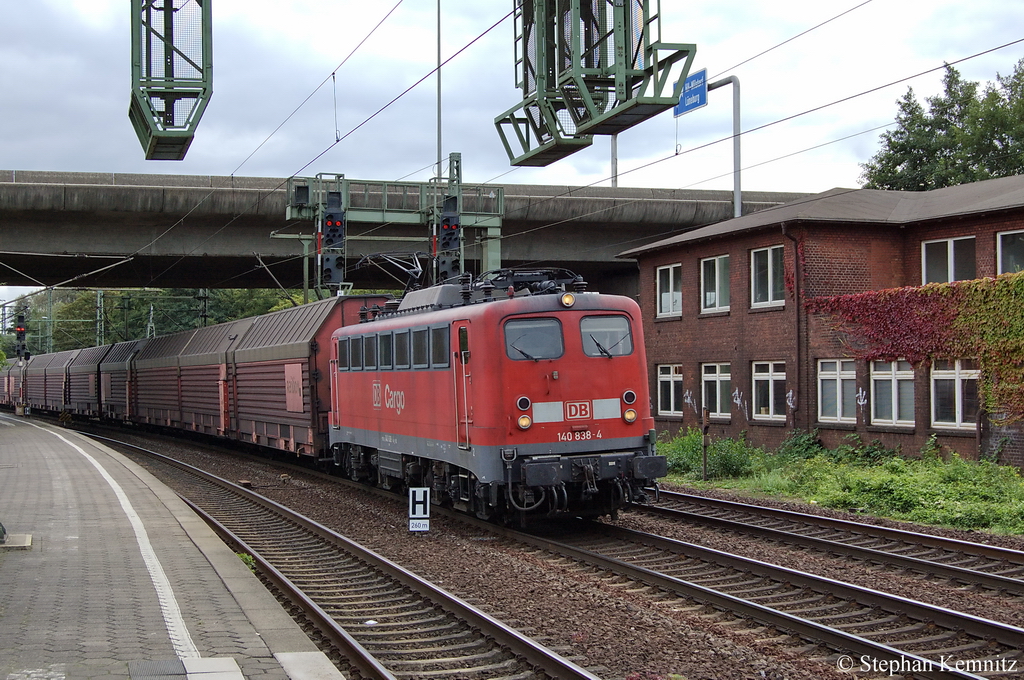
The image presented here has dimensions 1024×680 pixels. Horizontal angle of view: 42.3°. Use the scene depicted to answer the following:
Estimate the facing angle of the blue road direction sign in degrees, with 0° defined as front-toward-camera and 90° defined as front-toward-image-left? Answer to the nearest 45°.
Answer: approximately 45°

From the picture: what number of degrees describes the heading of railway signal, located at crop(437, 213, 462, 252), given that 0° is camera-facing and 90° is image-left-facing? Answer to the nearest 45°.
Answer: approximately 0°

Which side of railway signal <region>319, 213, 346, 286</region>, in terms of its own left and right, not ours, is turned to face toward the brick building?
left

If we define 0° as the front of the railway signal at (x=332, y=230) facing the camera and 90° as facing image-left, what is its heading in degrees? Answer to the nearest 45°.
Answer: approximately 0°

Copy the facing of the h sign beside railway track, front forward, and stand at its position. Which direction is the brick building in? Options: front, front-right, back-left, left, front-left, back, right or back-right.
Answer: back-left

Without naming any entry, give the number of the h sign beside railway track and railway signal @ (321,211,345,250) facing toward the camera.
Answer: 2

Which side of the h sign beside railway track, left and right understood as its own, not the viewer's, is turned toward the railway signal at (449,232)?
back
